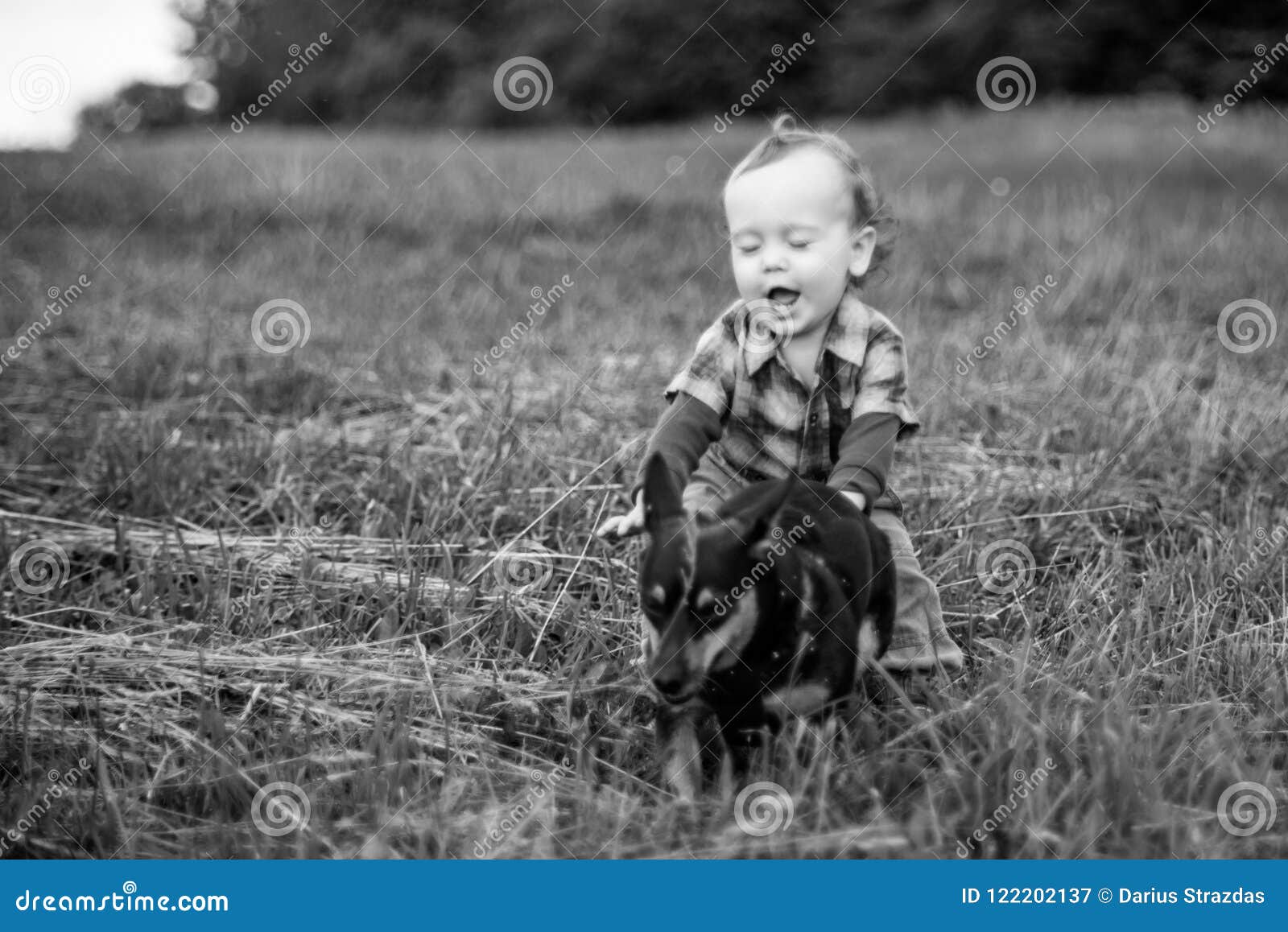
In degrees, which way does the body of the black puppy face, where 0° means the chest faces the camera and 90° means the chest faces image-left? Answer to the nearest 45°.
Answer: approximately 45°

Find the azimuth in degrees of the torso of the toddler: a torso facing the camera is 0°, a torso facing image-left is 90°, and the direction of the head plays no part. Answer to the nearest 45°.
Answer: approximately 0°

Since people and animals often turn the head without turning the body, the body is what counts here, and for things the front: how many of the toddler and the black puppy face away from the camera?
0
